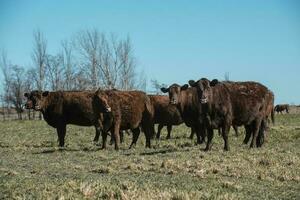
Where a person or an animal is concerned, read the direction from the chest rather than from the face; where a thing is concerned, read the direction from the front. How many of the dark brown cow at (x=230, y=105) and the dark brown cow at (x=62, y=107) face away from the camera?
0

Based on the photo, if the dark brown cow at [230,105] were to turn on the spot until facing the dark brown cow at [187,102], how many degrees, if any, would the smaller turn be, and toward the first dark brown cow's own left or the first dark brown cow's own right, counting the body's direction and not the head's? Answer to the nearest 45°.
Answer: approximately 90° to the first dark brown cow's own right

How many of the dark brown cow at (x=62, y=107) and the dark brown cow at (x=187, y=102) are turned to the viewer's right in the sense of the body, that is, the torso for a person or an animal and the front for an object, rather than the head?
0

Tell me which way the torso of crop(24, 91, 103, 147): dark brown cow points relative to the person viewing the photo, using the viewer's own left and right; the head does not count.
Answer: facing to the left of the viewer

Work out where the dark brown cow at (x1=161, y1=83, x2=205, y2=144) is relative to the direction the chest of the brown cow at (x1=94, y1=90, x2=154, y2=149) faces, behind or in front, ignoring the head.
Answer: behind

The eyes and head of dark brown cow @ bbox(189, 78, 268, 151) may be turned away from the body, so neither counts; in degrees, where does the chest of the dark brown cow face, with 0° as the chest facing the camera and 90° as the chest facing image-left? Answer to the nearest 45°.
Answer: approximately 45°

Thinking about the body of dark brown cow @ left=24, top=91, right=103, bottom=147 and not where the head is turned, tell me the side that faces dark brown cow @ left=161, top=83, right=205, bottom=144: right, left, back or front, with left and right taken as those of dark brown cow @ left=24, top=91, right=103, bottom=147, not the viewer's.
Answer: back

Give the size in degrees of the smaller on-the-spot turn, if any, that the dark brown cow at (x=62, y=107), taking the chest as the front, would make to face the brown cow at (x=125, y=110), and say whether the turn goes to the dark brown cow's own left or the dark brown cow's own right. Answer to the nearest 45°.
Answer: approximately 135° to the dark brown cow's own left
